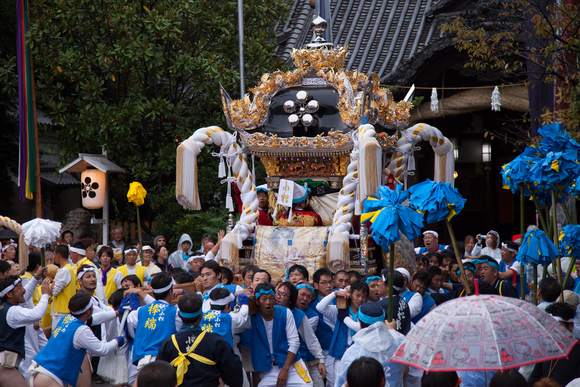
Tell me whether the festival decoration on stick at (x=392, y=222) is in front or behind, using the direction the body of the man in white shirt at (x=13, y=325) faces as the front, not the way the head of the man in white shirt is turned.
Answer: in front

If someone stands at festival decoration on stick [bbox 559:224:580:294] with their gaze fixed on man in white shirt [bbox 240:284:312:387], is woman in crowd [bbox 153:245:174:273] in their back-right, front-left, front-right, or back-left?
front-right

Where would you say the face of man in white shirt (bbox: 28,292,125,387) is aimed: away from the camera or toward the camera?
away from the camera

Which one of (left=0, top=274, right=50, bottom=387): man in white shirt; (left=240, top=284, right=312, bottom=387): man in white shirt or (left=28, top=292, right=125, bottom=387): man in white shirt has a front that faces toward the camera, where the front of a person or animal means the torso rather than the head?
(left=240, top=284, right=312, bottom=387): man in white shirt

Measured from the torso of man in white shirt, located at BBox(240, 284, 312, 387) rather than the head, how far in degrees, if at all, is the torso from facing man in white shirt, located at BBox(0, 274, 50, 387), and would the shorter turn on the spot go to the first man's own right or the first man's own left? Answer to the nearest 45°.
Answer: approximately 90° to the first man's own right

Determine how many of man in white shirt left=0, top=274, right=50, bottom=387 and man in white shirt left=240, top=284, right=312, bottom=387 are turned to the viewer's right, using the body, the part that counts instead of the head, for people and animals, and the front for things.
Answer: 1

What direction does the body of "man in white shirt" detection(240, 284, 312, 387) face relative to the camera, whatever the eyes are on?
toward the camera

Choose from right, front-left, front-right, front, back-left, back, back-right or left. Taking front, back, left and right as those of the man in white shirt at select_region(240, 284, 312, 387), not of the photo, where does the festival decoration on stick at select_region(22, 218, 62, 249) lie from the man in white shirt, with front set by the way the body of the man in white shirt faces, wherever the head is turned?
back-right

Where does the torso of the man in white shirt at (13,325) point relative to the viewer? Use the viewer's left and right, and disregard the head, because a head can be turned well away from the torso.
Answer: facing to the right of the viewer

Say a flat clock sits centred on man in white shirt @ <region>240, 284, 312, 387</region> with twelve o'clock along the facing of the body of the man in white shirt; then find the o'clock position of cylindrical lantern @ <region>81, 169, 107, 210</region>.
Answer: The cylindrical lantern is roughly at 5 o'clock from the man in white shirt.

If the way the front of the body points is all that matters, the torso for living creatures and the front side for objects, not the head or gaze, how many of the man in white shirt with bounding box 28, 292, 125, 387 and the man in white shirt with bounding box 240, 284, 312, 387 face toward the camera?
1

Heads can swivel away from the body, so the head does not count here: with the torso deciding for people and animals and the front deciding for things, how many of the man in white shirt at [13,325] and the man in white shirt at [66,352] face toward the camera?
0

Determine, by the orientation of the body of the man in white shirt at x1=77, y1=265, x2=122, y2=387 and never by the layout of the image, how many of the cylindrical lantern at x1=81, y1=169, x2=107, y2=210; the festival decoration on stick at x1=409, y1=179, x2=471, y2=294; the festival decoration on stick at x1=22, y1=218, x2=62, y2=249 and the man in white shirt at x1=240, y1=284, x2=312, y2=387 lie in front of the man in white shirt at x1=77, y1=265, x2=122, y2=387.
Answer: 2

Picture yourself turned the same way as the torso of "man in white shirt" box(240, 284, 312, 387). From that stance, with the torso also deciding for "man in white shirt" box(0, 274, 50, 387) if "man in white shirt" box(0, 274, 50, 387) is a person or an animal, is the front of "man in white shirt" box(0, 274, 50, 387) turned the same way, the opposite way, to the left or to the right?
to the left

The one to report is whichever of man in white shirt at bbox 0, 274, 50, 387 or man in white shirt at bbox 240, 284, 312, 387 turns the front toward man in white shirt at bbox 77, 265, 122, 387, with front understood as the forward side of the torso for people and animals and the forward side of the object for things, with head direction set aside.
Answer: man in white shirt at bbox 0, 274, 50, 387

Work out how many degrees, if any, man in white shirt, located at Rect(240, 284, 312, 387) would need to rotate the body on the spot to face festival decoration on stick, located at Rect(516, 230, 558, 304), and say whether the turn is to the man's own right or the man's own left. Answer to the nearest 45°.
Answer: approximately 90° to the man's own left

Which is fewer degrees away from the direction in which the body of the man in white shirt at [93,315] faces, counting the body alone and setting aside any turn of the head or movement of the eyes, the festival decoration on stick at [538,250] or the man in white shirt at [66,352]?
the festival decoration on stick
